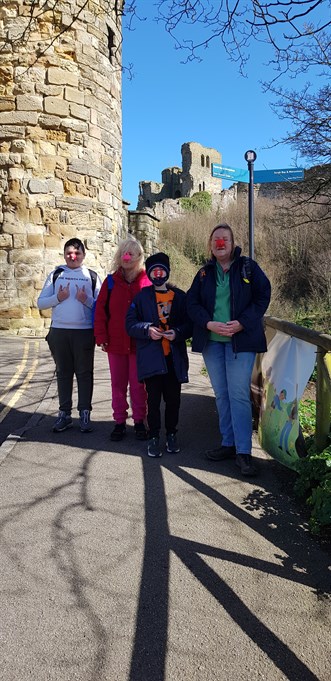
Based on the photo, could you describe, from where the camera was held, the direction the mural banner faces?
facing the viewer and to the left of the viewer

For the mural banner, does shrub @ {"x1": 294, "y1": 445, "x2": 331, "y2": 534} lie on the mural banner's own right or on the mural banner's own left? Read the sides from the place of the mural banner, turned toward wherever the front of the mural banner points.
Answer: on the mural banner's own left

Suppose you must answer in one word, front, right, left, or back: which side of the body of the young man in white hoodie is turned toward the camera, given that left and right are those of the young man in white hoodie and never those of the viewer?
front

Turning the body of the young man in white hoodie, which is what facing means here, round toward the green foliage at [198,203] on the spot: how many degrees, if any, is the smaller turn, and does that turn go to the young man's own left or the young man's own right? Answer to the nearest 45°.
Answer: approximately 180°

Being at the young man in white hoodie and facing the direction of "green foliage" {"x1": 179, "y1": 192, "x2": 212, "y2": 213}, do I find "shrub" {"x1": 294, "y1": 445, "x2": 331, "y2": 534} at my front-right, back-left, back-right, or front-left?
back-right

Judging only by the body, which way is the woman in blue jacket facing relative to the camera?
toward the camera

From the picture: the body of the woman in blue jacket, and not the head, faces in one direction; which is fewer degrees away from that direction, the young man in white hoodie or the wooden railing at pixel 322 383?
the wooden railing

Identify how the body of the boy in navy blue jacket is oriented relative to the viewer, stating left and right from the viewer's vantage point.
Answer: facing the viewer

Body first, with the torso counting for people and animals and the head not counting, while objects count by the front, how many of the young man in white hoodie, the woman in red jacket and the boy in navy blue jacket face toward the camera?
3

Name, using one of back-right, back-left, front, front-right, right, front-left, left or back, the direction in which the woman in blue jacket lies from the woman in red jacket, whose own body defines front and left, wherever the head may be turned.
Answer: front-left

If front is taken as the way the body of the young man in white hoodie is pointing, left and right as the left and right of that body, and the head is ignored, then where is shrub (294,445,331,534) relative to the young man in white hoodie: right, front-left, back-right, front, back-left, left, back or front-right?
front-left

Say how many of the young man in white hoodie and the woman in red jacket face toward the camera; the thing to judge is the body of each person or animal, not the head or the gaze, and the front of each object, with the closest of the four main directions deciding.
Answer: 2
